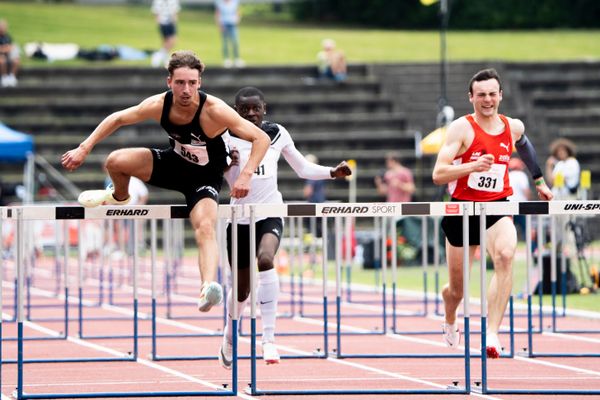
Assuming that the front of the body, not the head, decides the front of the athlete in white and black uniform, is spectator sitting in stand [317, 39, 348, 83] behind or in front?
behind

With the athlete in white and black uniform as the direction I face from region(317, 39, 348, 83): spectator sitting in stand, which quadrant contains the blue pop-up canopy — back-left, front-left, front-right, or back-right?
front-right

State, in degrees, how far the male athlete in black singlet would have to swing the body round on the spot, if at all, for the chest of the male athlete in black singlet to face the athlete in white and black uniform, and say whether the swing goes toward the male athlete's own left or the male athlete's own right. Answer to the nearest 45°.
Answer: approximately 135° to the male athlete's own left

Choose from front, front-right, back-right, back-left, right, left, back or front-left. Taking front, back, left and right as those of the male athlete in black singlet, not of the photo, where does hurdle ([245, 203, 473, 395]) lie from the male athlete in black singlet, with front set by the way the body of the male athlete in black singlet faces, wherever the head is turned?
left

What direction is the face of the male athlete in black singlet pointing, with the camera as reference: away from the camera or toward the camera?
toward the camera

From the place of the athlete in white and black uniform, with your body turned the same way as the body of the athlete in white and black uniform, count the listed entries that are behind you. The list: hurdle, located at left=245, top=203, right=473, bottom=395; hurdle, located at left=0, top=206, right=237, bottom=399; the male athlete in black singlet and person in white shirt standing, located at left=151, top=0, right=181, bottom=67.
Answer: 1

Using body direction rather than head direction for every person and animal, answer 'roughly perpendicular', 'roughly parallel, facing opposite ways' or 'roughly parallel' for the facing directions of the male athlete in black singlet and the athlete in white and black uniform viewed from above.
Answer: roughly parallel

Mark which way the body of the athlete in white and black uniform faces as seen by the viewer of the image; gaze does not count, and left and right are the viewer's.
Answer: facing the viewer

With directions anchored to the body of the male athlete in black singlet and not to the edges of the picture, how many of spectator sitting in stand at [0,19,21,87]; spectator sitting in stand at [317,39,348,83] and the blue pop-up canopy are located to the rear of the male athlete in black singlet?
3

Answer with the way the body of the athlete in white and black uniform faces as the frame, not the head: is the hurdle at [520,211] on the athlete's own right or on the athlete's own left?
on the athlete's own left

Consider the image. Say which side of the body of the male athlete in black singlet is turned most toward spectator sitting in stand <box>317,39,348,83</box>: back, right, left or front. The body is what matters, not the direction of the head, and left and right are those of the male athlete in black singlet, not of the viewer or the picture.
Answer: back

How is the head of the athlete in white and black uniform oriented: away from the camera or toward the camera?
toward the camera

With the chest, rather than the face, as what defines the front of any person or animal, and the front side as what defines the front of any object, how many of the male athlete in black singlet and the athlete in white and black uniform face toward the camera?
2

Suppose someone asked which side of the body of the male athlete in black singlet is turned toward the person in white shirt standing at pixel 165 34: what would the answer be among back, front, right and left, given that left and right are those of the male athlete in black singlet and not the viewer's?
back
